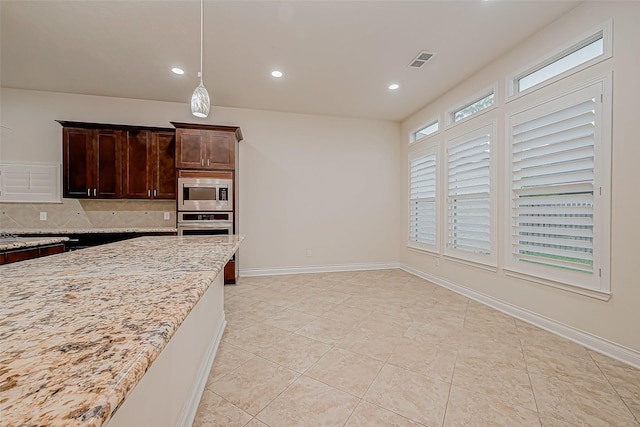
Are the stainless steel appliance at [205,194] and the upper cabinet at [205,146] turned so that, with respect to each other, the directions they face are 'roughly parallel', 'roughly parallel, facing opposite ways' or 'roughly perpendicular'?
roughly parallel

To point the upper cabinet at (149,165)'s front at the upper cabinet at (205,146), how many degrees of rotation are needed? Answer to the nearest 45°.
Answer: approximately 45° to its left

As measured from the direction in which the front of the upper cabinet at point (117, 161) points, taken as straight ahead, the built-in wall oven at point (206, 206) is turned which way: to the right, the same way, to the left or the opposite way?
the same way

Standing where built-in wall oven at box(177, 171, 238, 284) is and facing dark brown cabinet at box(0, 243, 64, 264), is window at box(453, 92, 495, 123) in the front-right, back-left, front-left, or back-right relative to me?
back-left

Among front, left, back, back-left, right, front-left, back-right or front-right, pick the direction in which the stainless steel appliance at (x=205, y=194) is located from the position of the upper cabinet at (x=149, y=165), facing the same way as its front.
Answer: front-left

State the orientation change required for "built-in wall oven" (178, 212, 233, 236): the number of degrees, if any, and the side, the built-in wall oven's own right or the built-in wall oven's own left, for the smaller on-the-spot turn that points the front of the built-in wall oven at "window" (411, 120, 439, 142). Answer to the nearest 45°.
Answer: approximately 90° to the built-in wall oven's own left

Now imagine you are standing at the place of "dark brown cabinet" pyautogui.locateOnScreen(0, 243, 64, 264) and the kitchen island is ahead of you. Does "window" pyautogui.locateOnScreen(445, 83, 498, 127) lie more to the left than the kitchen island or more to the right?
left

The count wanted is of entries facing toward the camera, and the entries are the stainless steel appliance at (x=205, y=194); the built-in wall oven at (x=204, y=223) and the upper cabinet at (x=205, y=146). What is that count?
3

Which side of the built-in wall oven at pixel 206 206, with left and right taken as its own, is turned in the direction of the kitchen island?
front

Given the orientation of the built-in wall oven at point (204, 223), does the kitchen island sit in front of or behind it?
in front

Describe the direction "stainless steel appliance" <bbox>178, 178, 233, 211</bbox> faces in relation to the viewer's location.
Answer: facing the viewer

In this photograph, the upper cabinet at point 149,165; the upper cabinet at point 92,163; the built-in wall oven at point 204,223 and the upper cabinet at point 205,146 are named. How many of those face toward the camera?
4

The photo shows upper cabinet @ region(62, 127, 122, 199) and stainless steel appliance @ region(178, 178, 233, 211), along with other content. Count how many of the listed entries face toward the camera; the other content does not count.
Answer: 2

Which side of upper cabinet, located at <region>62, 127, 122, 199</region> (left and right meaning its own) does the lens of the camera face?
front

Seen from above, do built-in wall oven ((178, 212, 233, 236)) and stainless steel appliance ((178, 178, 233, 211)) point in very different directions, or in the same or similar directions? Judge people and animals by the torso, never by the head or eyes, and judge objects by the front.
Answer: same or similar directions

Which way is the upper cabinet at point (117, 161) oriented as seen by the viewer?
toward the camera
